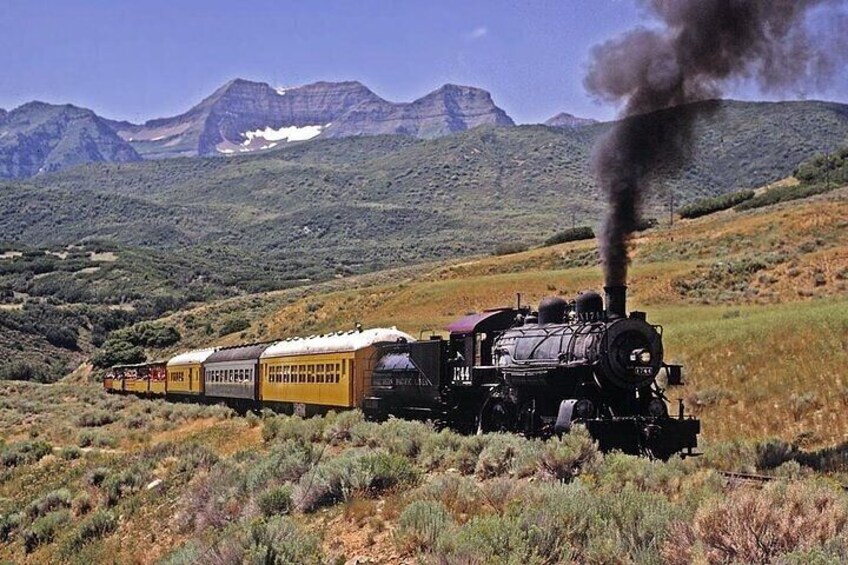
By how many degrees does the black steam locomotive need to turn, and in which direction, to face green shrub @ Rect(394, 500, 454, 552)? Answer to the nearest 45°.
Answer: approximately 45° to its right

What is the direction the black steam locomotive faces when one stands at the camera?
facing the viewer and to the right of the viewer

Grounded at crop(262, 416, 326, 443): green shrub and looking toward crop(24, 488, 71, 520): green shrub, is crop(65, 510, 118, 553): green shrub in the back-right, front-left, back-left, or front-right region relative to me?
front-left

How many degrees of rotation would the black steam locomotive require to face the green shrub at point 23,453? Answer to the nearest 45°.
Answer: approximately 180°

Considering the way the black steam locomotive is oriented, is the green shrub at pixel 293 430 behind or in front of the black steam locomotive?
behind

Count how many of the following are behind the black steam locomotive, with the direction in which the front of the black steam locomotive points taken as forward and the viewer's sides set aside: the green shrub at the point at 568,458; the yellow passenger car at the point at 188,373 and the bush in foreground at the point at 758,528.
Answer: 1

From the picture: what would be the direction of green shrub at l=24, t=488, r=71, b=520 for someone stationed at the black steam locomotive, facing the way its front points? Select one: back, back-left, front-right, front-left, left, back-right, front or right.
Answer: back-right

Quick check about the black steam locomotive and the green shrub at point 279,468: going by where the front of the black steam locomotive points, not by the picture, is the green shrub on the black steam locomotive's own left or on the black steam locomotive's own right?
on the black steam locomotive's own right

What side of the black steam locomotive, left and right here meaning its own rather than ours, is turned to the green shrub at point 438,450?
right

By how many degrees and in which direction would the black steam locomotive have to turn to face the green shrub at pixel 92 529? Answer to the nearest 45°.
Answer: approximately 135° to its right

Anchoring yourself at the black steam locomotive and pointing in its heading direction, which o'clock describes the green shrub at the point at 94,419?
The green shrub is roughly at 6 o'clock from the black steam locomotive.

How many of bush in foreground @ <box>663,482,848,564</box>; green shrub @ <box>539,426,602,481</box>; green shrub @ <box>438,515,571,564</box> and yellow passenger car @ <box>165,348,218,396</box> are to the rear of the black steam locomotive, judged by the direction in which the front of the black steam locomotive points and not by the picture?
1

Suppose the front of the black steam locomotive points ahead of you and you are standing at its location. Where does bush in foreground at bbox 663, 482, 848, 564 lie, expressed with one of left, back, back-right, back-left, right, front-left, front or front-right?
front-right

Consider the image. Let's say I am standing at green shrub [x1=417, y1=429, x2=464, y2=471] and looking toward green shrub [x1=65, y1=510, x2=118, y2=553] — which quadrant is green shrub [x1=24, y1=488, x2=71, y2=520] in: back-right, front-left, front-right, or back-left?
front-right

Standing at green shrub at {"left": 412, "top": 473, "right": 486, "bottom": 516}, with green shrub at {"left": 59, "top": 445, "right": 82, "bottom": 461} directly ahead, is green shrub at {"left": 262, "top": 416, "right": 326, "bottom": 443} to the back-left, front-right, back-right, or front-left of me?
front-right
